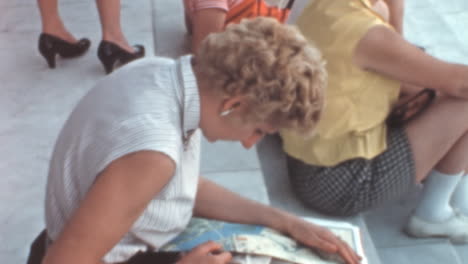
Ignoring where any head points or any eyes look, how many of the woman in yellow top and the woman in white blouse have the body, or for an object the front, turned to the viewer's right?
2

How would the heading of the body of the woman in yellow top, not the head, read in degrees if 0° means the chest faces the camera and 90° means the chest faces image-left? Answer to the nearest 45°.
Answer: approximately 270°

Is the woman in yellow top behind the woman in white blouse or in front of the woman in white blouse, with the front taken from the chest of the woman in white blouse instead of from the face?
in front

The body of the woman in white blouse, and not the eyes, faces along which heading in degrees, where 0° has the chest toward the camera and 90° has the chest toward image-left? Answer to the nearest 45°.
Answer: approximately 270°

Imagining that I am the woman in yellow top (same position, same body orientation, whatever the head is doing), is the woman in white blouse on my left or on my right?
on my right
